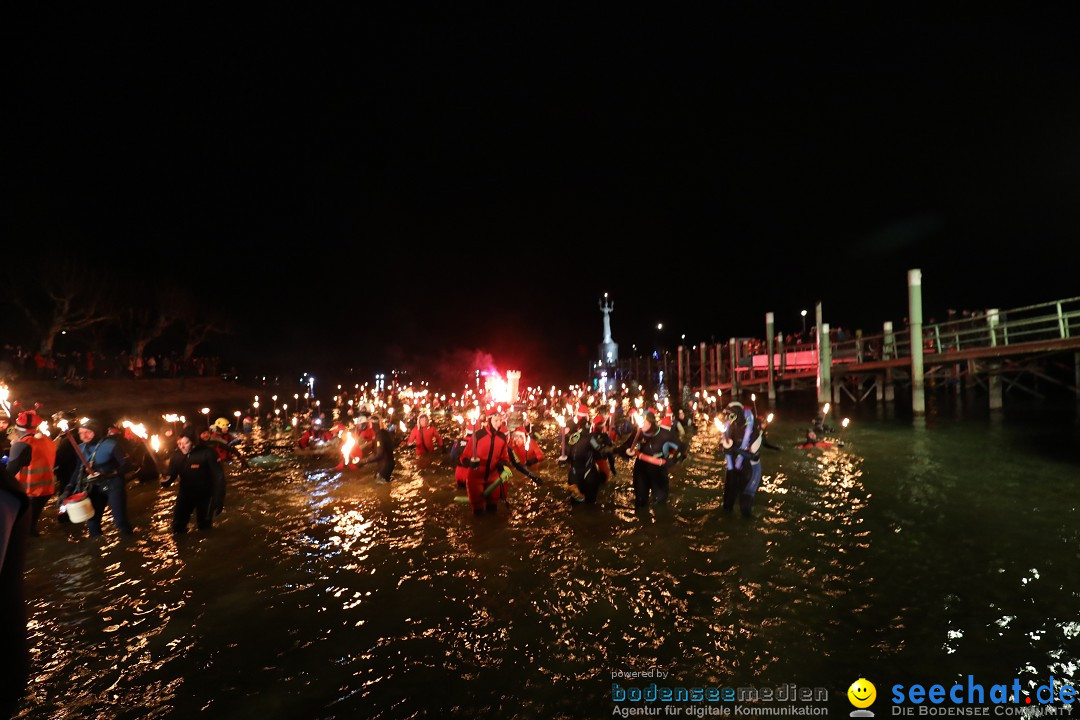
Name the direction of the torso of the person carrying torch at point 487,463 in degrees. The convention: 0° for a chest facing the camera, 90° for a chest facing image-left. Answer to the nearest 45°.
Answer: approximately 0°

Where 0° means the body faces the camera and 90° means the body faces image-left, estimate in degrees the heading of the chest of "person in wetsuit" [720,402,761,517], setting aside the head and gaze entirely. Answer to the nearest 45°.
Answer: approximately 45°

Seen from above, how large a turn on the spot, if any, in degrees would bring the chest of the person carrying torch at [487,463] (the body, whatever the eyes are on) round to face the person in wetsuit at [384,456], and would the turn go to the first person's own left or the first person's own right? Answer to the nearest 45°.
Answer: approximately 135° to the first person's own right

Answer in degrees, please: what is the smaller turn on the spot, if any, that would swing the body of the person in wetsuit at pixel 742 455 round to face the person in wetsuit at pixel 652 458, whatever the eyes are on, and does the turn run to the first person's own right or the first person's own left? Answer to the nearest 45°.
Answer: approximately 45° to the first person's own right

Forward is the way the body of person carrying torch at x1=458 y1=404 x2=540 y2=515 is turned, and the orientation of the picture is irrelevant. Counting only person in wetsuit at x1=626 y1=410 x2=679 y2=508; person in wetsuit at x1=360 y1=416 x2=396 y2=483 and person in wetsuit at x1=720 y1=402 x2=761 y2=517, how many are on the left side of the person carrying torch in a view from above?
2

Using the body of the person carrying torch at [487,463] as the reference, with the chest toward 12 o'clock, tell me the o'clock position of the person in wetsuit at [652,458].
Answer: The person in wetsuit is roughly at 9 o'clock from the person carrying torch.

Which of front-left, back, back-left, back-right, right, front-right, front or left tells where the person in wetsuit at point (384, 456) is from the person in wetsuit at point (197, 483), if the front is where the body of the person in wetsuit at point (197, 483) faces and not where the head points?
back

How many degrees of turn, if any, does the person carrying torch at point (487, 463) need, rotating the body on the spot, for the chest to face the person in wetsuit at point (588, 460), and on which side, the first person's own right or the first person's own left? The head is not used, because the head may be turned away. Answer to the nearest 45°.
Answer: approximately 90° to the first person's own left

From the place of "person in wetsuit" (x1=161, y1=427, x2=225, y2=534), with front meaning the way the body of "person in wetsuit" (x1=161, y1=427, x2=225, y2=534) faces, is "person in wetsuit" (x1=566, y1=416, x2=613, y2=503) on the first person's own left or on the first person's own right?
on the first person's own left

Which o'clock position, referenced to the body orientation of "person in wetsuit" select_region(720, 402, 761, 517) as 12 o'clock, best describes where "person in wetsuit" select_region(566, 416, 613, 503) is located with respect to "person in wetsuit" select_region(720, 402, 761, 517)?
"person in wetsuit" select_region(566, 416, 613, 503) is roughly at 2 o'clock from "person in wetsuit" select_region(720, 402, 761, 517).
